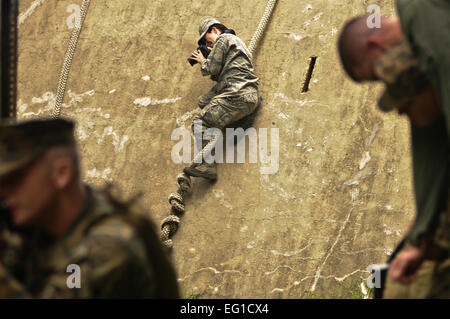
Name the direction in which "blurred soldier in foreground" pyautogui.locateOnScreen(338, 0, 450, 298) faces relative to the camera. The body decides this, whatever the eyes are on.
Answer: to the viewer's left

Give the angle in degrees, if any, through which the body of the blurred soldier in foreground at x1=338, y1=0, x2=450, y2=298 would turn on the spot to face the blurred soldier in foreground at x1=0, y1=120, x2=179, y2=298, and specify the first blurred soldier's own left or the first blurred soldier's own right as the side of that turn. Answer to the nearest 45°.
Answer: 0° — they already face them
